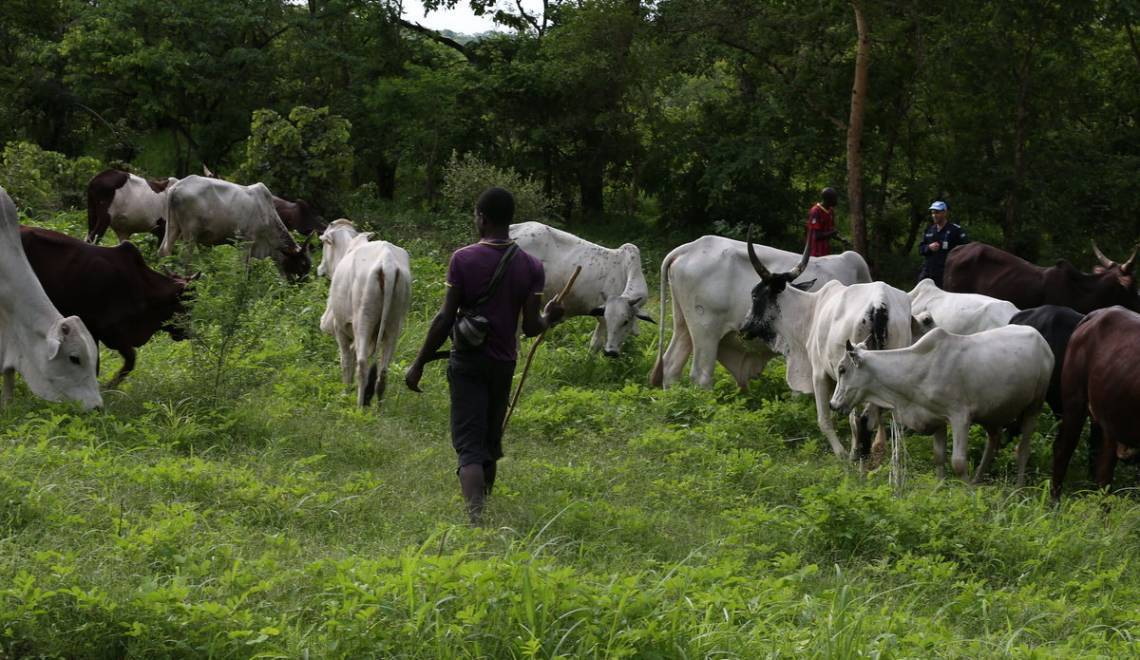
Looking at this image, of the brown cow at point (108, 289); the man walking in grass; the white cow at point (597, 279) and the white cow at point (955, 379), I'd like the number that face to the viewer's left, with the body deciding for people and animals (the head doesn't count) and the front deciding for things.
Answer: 1

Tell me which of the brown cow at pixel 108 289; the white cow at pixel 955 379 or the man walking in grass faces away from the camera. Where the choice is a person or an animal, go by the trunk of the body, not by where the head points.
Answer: the man walking in grass

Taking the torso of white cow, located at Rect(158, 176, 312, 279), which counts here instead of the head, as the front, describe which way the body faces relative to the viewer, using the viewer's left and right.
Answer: facing to the right of the viewer

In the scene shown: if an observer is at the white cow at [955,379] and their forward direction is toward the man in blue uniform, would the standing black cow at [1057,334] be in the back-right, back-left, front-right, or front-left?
front-right

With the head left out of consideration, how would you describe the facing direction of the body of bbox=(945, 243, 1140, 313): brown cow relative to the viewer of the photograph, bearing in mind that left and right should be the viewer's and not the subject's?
facing to the right of the viewer

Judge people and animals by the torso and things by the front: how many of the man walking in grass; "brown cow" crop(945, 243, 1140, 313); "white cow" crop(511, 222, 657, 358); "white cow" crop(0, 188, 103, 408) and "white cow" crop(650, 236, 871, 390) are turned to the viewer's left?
0

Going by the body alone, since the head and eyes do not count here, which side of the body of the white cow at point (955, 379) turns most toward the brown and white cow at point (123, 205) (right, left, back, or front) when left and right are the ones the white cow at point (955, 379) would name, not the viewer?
front

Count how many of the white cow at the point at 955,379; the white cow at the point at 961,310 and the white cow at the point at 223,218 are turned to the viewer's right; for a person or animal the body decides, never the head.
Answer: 1

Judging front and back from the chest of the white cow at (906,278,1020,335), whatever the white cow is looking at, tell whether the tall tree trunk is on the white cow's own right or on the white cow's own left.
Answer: on the white cow's own right

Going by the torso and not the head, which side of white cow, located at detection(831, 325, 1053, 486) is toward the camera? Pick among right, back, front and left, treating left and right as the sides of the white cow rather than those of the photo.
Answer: left

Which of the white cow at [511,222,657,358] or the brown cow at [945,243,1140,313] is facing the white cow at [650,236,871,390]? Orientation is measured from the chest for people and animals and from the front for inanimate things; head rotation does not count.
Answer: the white cow at [511,222,657,358]

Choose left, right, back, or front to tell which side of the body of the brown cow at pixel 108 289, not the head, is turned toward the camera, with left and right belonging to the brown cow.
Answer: right

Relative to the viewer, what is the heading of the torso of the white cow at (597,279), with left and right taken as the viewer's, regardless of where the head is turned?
facing the viewer and to the right of the viewer

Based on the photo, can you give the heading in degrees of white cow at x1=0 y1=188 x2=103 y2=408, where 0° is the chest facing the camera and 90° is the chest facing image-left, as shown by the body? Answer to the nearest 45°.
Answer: approximately 270°

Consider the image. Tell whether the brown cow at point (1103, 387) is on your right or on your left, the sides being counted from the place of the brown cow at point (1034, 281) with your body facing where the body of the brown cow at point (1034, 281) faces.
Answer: on your right

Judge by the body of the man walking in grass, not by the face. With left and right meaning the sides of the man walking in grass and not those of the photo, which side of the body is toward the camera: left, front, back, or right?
back

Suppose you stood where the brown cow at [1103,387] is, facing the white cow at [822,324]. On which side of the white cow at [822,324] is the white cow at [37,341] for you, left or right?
left

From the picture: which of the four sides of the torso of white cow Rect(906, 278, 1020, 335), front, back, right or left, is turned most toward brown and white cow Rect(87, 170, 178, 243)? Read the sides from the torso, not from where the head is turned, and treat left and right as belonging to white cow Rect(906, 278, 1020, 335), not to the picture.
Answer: front
